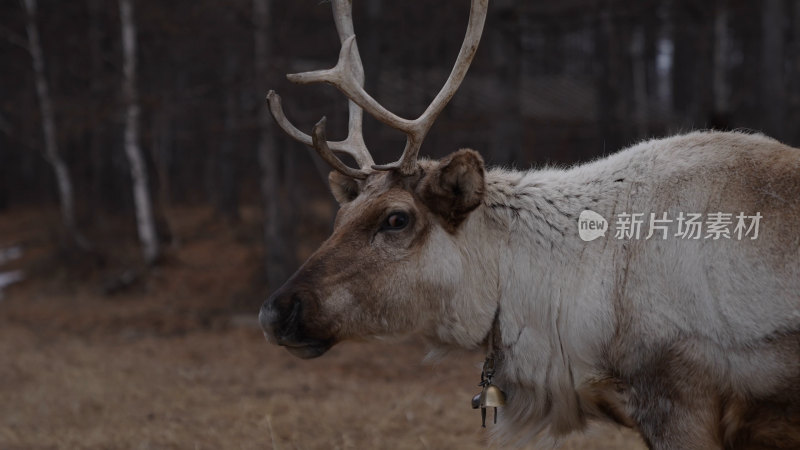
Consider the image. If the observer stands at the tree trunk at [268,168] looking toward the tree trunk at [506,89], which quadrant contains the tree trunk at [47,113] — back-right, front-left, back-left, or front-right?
back-left

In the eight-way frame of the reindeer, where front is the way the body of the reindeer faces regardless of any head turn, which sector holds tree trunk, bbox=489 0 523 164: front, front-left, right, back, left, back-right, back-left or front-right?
right

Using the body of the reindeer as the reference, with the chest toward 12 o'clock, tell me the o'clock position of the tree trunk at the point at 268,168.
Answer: The tree trunk is roughly at 2 o'clock from the reindeer.

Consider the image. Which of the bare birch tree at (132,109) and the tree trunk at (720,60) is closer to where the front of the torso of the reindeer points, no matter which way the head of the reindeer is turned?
the bare birch tree

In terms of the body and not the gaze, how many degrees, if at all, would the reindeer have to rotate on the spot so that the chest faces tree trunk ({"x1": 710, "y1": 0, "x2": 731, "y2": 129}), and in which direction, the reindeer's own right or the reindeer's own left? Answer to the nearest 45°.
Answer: approximately 90° to the reindeer's own right

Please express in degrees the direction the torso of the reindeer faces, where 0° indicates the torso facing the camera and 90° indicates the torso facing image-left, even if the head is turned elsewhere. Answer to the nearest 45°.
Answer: approximately 90°

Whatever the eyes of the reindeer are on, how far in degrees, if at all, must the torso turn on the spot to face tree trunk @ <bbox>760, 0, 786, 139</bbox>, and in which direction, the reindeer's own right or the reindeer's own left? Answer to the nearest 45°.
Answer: approximately 90° to the reindeer's own right
